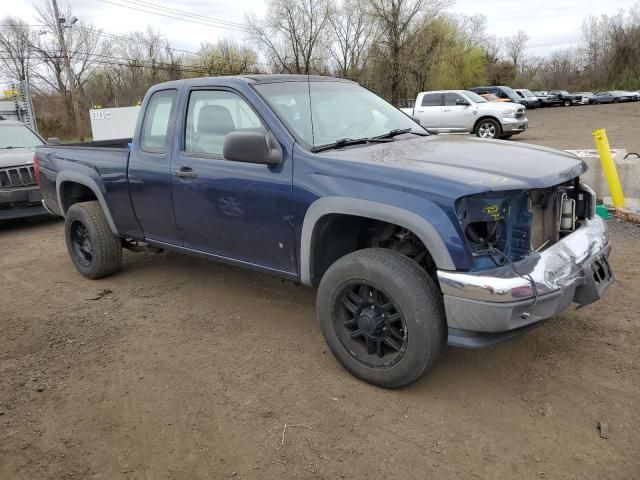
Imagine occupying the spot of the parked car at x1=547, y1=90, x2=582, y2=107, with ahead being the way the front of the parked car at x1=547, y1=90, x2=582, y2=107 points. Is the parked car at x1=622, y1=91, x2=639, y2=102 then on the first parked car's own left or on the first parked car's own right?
on the first parked car's own left

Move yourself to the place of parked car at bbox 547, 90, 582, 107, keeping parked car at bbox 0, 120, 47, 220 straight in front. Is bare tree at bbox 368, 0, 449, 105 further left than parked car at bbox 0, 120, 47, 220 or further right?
right

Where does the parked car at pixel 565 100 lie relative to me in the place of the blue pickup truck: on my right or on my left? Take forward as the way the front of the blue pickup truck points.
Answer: on my left

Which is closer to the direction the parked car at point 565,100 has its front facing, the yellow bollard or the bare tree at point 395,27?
the yellow bollard

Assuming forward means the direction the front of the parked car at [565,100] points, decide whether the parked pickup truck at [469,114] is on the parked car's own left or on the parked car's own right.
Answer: on the parked car's own right
